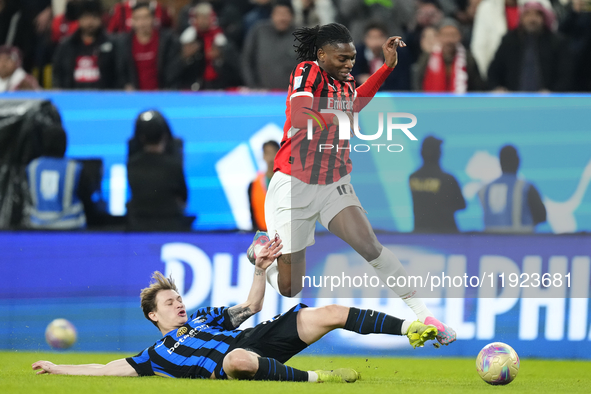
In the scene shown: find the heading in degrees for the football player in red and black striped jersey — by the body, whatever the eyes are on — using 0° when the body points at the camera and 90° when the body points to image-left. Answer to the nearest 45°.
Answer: approximately 315°

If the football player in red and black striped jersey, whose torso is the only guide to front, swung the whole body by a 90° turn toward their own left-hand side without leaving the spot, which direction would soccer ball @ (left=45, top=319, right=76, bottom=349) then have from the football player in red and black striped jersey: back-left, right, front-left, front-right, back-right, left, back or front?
left
